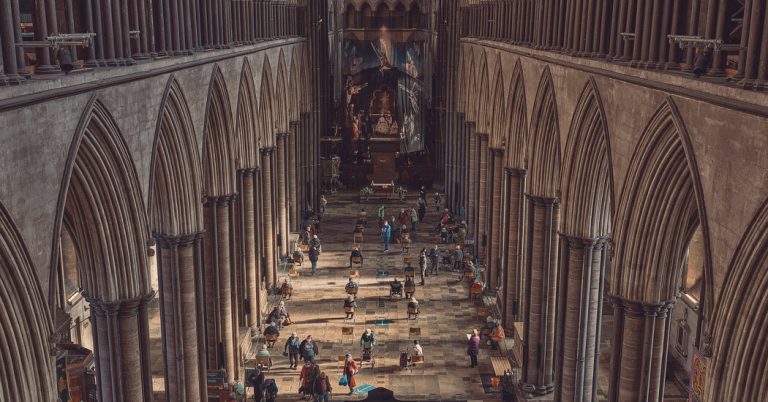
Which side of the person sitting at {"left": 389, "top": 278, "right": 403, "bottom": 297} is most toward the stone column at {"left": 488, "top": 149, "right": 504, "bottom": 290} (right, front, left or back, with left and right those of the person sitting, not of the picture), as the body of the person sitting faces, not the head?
right

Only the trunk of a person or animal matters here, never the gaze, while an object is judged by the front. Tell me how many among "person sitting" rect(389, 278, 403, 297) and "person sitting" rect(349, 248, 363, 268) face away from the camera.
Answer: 2

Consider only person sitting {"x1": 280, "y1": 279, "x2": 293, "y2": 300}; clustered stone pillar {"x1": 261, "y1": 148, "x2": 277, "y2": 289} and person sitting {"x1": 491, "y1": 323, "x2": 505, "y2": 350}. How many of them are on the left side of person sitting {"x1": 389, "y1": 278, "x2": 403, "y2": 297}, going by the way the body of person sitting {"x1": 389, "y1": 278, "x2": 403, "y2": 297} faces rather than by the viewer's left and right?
2

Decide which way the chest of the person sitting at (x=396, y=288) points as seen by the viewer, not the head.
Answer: away from the camera

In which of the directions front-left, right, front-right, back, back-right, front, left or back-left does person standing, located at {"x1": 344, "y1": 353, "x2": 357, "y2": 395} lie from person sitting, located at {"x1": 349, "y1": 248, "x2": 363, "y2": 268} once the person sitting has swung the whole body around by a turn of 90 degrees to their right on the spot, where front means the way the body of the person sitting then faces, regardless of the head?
right

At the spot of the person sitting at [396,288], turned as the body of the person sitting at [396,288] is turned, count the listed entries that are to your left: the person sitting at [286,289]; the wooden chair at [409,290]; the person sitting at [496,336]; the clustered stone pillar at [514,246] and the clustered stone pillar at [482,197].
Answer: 1

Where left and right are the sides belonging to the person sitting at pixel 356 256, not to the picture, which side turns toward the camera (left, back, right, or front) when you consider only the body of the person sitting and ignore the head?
back

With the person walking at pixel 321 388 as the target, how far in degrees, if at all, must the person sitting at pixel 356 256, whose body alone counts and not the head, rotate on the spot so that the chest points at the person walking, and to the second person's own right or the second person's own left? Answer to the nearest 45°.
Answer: approximately 180°

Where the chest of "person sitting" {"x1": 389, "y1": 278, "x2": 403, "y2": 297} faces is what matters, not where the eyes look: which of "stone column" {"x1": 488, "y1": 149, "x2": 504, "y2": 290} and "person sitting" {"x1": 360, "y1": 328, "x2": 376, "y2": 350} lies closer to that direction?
the stone column

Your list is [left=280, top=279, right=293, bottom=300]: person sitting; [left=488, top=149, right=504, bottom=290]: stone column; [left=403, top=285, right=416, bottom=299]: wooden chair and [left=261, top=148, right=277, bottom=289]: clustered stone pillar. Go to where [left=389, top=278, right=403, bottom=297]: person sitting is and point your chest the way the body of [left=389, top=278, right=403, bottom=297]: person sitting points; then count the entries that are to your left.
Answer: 2

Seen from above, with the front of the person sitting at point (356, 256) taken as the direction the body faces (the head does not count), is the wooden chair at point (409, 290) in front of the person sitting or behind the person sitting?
behind

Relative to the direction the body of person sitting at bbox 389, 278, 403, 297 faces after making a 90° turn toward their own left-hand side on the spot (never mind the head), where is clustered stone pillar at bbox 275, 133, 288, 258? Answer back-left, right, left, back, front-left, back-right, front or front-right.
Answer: front-right

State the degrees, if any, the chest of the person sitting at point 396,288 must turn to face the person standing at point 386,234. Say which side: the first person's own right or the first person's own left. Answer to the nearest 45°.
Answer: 0° — they already face them

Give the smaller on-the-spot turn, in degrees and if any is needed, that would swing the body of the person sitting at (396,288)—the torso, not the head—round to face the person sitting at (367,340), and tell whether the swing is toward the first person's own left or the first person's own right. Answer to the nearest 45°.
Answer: approximately 180°

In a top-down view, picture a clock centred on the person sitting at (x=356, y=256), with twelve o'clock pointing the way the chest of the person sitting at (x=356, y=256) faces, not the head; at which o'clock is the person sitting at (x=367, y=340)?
the person sitting at (x=367, y=340) is roughly at 6 o'clock from the person sitting at (x=356, y=256).
